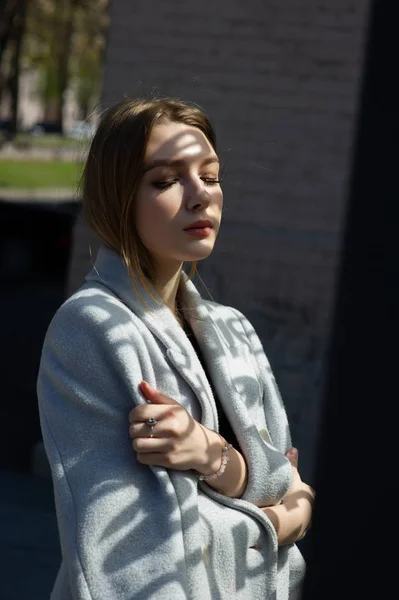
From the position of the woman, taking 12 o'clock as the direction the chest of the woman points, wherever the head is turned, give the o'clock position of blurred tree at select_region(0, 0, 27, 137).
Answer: The blurred tree is roughly at 7 o'clock from the woman.

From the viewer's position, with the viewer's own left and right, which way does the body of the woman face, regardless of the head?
facing the viewer and to the right of the viewer

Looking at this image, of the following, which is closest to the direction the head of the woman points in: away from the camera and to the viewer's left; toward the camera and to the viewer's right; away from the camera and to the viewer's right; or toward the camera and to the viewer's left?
toward the camera and to the viewer's right
